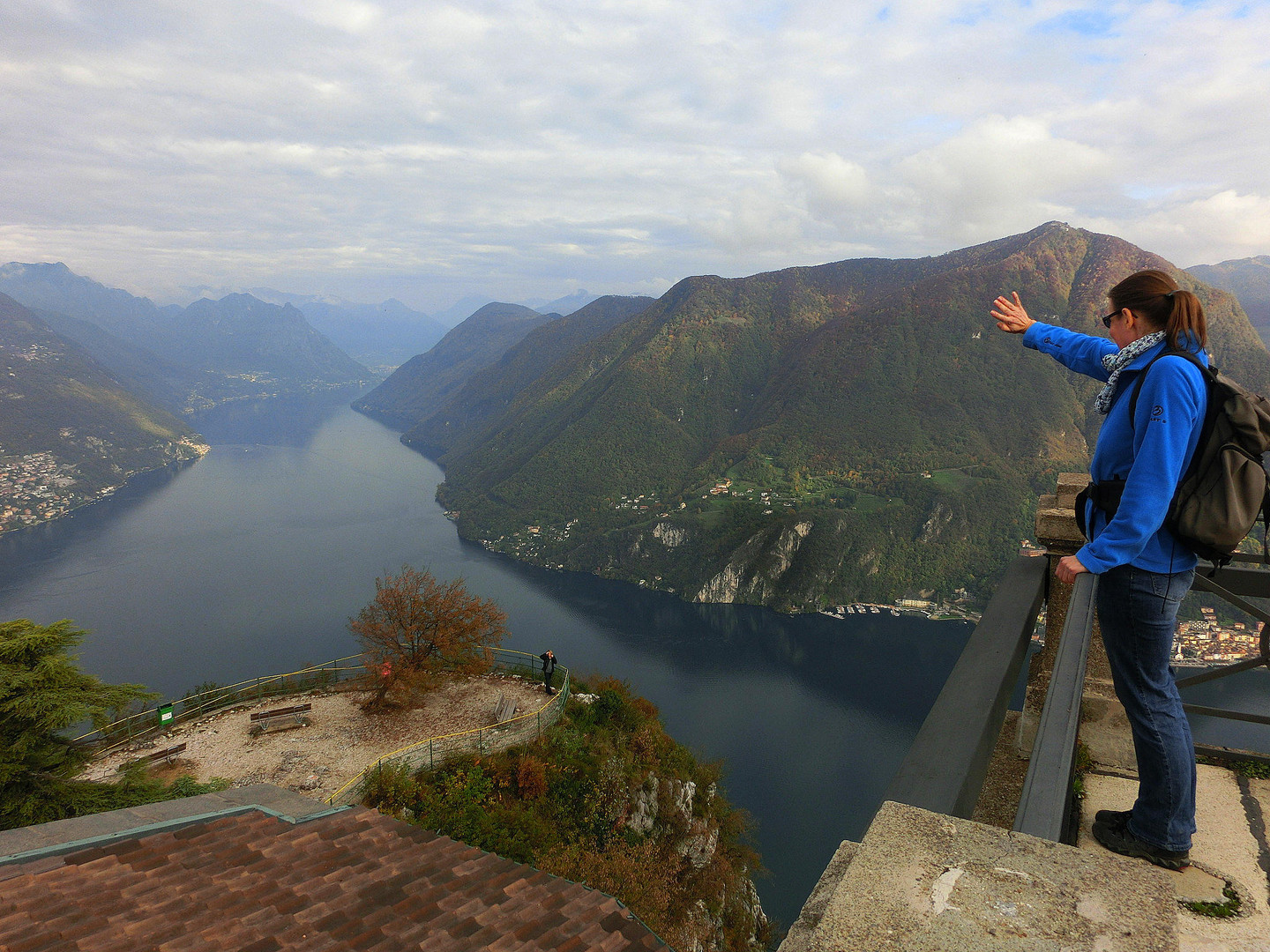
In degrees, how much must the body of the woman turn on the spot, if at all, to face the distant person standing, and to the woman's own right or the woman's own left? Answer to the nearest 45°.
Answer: approximately 45° to the woman's own right

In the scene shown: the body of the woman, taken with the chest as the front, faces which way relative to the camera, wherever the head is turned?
to the viewer's left

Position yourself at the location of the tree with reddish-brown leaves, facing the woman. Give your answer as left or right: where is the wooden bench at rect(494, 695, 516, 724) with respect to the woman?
left

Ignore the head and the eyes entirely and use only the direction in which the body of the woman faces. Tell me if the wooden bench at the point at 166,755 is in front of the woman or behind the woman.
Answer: in front

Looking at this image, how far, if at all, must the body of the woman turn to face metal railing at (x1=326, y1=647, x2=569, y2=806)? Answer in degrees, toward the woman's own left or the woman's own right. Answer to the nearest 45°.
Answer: approximately 45° to the woman's own right

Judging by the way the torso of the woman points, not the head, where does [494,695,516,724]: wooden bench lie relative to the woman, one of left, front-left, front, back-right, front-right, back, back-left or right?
front-right
